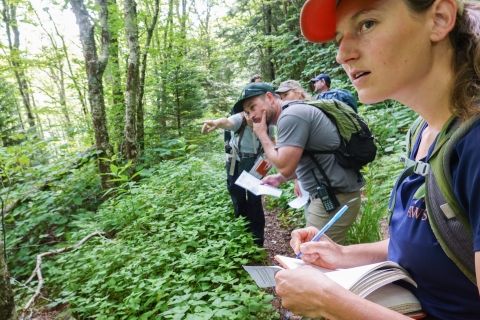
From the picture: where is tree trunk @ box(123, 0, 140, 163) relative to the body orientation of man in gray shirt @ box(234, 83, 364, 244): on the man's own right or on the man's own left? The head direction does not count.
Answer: on the man's own right

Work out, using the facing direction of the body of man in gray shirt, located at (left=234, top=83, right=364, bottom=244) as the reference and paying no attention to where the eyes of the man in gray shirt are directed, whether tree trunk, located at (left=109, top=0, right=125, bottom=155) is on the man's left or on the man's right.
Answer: on the man's right

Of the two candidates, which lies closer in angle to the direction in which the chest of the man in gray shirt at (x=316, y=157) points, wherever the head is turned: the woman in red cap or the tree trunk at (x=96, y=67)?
the tree trunk

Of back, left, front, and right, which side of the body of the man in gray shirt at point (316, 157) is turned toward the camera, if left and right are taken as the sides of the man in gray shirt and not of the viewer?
left

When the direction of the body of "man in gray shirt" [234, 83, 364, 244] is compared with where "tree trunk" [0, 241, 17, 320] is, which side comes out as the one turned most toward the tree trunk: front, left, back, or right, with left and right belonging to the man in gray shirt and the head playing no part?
front

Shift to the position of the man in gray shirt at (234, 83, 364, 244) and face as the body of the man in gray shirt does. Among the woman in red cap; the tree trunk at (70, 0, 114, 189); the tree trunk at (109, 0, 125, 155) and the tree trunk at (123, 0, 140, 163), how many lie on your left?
1

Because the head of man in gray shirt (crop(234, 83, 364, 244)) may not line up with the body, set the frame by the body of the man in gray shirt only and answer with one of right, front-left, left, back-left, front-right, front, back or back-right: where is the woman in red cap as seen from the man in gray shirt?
left

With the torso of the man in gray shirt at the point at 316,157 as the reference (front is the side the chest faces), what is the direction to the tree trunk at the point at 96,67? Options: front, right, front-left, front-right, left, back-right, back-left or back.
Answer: front-right
